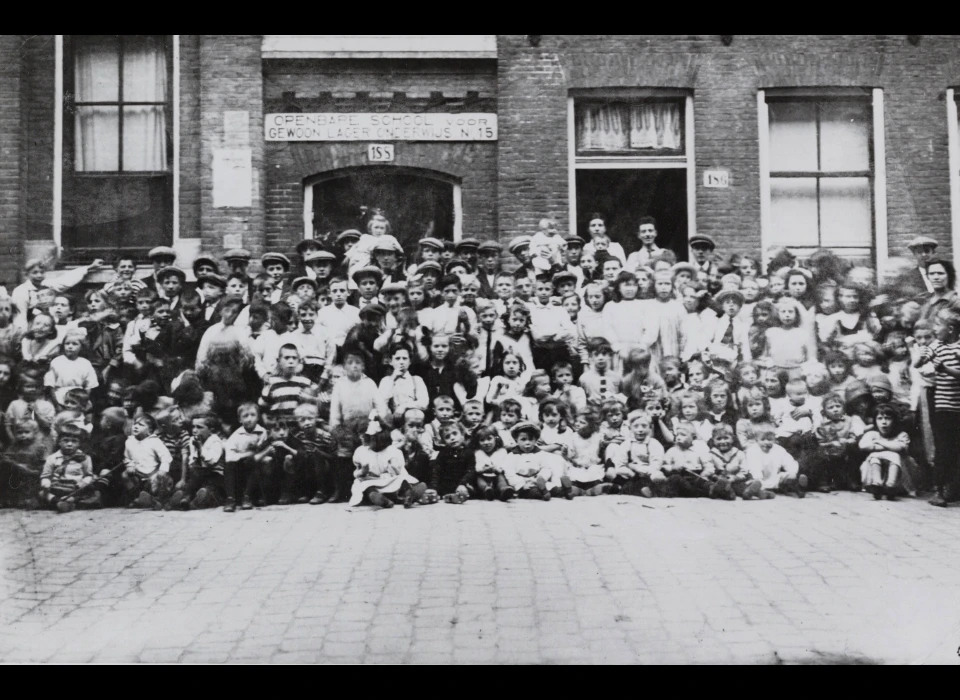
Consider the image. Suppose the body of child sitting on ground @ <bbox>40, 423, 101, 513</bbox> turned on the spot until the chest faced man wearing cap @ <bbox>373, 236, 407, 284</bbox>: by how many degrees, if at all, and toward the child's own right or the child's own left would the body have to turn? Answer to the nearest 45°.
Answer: approximately 90° to the child's own left

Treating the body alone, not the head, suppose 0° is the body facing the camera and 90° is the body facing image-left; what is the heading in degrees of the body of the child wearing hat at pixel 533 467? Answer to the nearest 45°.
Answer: approximately 0°

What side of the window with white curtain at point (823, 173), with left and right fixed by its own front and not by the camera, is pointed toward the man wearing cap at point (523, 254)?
right

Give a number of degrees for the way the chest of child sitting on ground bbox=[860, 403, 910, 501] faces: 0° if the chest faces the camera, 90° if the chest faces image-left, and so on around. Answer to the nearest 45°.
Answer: approximately 0°

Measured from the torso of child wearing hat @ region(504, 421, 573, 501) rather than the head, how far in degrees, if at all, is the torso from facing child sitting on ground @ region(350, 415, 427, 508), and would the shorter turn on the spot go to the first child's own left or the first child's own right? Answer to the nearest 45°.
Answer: approximately 90° to the first child's own right
